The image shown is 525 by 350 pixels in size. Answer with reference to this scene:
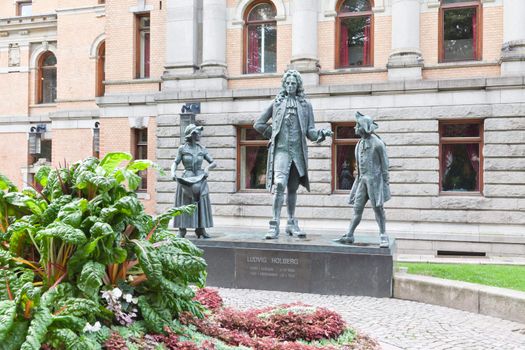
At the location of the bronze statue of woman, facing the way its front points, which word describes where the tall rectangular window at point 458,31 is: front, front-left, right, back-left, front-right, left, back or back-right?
back-left

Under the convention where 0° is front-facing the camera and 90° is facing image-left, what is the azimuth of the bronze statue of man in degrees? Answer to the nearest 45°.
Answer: approximately 0°

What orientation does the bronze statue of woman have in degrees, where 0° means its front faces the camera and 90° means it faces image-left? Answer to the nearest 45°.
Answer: approximately 0°

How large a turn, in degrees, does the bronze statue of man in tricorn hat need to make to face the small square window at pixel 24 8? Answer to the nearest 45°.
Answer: approximately 90° to its right

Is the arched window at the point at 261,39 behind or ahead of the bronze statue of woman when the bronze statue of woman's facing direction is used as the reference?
behind

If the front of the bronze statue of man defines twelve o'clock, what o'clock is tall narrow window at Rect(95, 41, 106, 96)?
The tall narrow window is roughly at 5 o'clock from the bronze statue of man.

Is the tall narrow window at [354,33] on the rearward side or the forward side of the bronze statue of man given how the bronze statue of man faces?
on the rearward side

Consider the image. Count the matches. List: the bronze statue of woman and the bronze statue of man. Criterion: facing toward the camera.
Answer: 2

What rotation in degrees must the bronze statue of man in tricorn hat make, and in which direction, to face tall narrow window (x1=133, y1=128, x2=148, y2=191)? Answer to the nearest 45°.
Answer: approximately 90° to its right

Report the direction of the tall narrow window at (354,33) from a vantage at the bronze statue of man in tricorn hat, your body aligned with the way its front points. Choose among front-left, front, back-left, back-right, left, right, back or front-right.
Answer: back-right

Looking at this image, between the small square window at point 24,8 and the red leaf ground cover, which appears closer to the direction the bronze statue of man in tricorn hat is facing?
the red leaf ground cover
